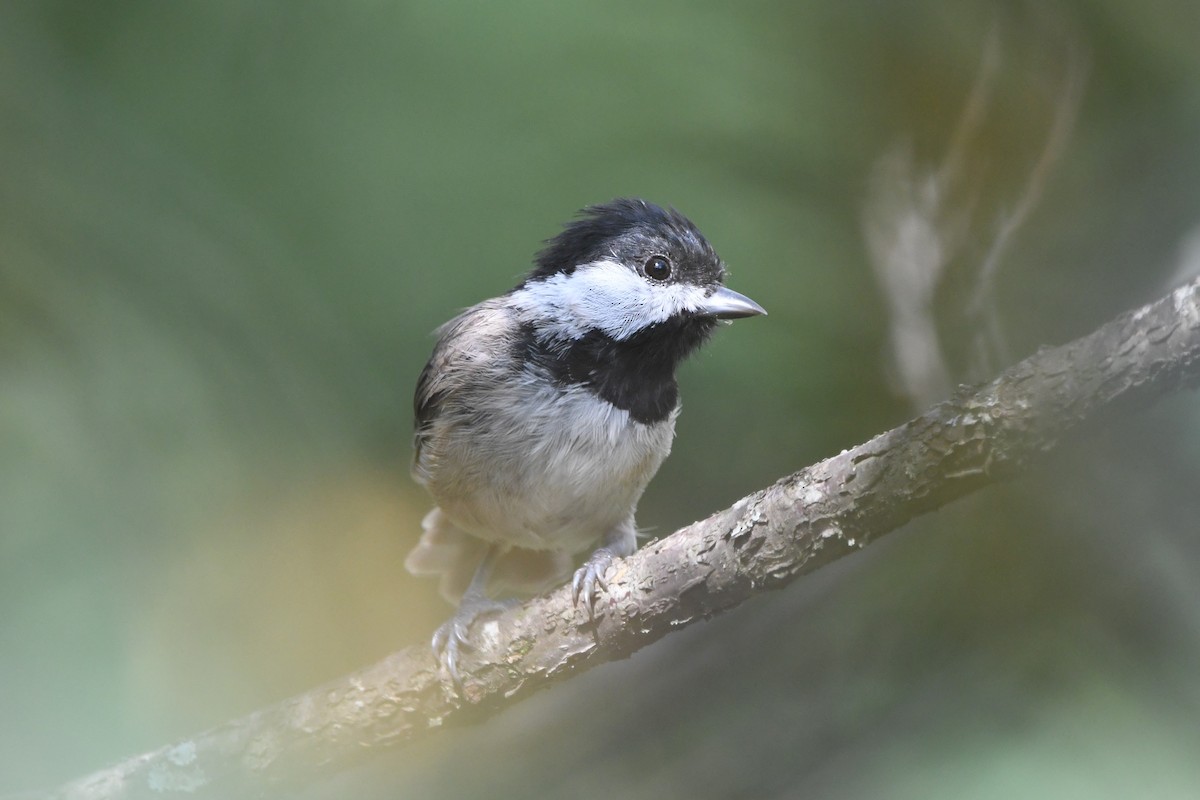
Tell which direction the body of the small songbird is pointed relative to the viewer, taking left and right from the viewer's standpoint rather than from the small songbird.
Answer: facing the viewer and to the right of the viewer
